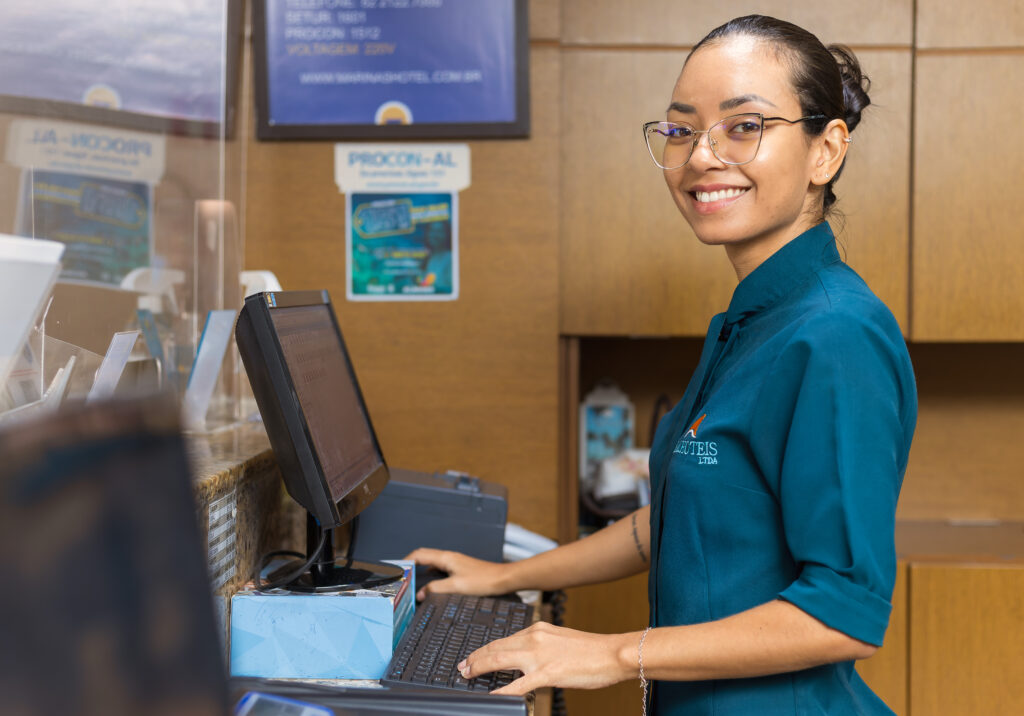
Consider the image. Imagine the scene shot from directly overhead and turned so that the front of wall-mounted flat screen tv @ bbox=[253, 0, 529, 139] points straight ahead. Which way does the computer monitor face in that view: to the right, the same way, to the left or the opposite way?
to the left

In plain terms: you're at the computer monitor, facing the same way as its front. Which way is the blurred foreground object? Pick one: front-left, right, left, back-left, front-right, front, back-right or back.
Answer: right

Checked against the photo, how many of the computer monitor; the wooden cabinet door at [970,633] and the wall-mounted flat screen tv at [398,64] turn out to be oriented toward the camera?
2

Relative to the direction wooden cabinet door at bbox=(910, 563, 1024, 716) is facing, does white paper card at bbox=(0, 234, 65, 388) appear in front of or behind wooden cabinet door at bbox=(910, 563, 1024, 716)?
in front

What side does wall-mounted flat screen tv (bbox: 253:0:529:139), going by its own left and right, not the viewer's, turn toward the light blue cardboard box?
front

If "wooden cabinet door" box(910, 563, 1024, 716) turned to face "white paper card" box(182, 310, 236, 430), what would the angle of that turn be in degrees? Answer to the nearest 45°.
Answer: approximately 45° to its right

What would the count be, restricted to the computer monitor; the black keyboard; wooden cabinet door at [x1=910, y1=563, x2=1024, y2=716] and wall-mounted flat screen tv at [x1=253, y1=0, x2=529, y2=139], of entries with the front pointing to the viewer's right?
2

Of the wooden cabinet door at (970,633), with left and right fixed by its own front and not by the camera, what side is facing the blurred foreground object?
front

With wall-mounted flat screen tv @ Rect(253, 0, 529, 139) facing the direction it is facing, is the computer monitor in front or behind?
in front

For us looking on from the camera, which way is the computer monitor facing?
facing to the right of the viewer

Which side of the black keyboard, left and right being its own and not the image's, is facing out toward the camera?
right

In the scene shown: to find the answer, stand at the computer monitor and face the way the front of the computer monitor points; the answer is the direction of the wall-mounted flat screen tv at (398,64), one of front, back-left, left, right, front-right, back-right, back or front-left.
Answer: left
